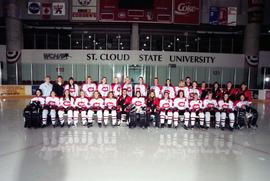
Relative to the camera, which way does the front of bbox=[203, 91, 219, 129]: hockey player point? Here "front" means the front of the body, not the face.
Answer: toward the camera

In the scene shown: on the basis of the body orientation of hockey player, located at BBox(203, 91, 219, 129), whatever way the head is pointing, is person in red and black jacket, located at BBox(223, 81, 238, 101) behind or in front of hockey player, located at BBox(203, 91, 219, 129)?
behind

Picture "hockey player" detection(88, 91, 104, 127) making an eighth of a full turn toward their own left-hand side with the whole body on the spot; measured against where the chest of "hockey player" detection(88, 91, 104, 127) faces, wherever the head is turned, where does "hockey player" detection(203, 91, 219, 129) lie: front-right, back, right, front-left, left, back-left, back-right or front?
front-left

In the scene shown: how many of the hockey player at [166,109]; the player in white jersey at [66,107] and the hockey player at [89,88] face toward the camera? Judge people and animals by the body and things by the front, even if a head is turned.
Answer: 3

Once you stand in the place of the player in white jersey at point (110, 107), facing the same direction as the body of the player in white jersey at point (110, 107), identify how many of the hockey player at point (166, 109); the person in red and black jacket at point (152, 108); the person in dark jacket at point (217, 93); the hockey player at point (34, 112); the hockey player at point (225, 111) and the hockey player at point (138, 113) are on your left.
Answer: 5

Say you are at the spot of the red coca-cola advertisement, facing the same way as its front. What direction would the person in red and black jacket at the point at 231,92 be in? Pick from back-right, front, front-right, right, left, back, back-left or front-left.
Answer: front

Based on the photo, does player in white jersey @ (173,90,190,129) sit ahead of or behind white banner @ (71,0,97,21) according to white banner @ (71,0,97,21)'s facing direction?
ahead

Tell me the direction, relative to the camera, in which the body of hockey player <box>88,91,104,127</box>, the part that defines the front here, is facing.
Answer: toward the camera

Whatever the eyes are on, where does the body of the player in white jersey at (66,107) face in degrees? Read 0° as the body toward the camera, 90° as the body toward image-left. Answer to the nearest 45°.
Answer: approximately 0°

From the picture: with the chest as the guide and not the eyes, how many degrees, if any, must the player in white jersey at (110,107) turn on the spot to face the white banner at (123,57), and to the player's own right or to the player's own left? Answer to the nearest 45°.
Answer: approximately 180°

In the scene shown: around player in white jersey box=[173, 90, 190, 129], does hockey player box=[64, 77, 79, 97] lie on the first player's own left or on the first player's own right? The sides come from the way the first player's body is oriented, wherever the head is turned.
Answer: on the first player's own right

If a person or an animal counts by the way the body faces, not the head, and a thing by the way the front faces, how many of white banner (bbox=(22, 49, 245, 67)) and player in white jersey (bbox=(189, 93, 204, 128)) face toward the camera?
2

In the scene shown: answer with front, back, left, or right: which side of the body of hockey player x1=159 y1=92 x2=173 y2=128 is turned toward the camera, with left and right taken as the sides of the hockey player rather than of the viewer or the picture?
front
